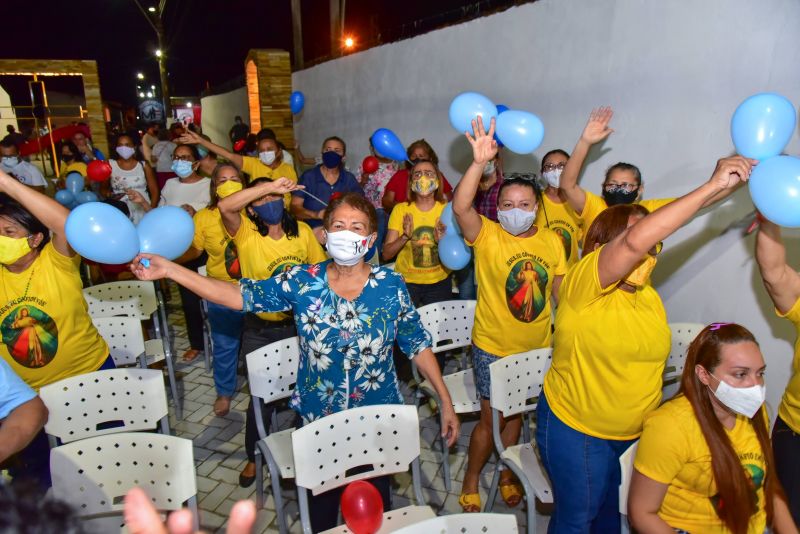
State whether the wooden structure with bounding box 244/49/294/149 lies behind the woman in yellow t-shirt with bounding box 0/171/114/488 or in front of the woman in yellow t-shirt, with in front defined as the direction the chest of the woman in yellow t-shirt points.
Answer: behind

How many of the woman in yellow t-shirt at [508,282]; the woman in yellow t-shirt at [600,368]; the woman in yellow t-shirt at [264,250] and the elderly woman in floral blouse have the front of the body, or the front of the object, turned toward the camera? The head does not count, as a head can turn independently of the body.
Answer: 3

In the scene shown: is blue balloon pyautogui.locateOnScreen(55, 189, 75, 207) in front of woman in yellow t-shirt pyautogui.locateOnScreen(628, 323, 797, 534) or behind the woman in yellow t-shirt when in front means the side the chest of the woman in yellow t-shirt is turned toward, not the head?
behind

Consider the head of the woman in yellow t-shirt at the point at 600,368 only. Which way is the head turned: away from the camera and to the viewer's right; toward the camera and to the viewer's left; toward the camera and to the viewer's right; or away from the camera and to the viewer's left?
away from the camera and to the viewer's right

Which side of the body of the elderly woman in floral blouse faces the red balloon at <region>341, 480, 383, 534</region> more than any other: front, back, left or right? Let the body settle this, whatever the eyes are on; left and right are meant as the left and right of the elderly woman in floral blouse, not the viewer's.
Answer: front

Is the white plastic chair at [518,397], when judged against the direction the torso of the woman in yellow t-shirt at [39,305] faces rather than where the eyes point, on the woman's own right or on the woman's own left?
on the woman's own left

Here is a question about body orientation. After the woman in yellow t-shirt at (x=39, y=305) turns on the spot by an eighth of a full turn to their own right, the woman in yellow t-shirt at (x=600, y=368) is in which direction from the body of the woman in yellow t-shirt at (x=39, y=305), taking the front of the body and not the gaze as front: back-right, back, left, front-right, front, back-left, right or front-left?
back-left

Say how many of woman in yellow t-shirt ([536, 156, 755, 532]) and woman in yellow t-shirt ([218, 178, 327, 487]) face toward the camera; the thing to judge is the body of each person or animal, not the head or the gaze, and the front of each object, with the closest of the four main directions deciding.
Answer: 1
